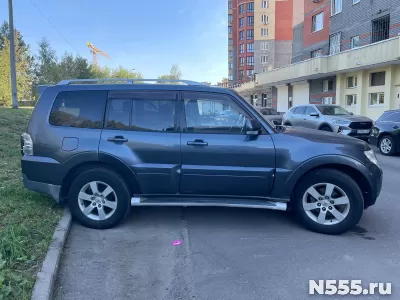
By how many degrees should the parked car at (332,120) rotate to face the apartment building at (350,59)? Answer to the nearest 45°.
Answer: approximately 135° to its left

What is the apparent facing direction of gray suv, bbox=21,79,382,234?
to the viewer's right

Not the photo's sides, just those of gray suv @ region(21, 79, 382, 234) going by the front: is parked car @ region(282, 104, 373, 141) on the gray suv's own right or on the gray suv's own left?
on the gray suv's own left

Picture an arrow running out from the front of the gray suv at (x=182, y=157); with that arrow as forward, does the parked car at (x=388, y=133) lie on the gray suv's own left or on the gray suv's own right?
on the gray suv's own left

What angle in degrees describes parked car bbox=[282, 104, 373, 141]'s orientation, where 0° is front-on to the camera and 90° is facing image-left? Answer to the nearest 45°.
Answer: approximately 315°

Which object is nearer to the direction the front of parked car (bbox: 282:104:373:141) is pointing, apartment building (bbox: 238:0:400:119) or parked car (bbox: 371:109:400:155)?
the parked car

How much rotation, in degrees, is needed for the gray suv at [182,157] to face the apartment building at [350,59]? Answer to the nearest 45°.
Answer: approximately 45° to its left
